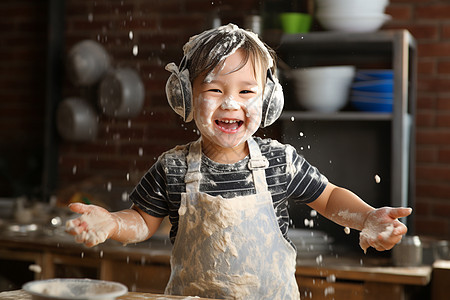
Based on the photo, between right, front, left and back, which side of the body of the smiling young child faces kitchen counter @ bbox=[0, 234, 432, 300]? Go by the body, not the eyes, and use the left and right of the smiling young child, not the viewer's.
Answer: back

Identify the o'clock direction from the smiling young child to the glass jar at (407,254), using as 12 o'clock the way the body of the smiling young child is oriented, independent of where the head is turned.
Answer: The glass jar is roughly at 7 o'clock from the smiling young child.

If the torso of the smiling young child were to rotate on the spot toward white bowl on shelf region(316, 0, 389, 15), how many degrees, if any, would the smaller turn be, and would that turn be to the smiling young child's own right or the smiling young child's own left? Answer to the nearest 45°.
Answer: approximately 180°

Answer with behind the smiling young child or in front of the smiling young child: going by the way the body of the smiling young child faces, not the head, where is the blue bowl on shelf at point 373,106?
behind

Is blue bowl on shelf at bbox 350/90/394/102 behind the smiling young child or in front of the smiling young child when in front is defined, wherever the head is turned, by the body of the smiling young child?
behind

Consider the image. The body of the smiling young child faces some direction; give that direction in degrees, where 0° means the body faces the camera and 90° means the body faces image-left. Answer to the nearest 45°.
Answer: approximately 0°
